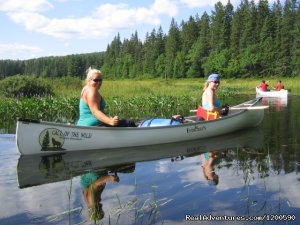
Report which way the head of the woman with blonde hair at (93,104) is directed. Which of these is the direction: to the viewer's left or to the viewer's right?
to the viewer's right

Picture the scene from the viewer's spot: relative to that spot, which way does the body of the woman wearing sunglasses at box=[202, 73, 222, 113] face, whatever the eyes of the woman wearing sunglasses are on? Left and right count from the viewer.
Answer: facing to the right of the viewer

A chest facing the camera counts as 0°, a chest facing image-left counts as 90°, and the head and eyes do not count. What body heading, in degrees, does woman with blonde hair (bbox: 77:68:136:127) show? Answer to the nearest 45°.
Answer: approximately 270°

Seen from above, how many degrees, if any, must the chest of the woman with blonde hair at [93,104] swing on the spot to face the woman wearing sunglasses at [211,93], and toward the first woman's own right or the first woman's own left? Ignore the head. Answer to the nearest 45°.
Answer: approximately 45° to the first woman's own left

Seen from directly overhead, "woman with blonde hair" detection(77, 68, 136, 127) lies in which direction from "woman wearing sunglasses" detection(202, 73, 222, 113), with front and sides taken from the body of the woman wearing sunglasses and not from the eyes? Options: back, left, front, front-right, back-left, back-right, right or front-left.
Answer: back-right
